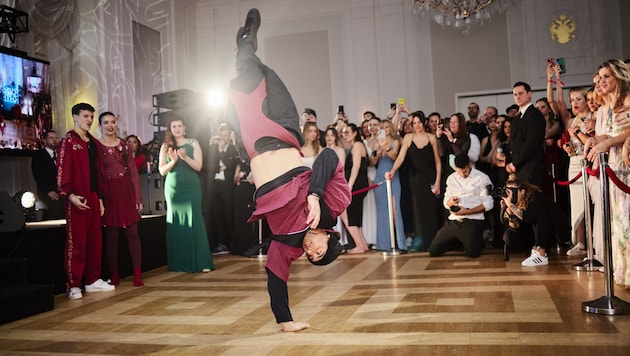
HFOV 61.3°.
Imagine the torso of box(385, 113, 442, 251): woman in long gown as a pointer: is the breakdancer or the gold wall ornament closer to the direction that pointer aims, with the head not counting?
the breakdancer

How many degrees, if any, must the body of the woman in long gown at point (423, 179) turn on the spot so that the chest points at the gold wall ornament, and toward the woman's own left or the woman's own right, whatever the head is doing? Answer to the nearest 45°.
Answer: approximately 135° to the woman's own left

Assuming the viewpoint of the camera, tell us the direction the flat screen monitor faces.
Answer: facing the viewer and to the right of the viewer

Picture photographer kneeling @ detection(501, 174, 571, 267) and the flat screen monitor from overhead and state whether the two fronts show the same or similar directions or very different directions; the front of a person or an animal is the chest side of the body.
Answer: very different directions

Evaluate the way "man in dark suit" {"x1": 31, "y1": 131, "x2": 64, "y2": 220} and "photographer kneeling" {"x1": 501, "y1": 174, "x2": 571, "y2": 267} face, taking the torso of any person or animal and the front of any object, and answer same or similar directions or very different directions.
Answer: very different directions

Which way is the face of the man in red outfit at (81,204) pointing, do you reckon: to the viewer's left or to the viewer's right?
to the viewer's right

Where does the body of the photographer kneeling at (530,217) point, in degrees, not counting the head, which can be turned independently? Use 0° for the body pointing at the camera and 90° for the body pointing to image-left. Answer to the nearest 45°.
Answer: approximately 90°

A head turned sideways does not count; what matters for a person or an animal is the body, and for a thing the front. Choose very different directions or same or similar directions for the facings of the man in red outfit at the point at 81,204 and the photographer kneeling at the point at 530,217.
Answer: very different directions

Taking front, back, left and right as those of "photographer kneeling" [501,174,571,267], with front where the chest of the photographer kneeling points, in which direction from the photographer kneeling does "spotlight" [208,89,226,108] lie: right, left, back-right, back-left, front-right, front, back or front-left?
front-right

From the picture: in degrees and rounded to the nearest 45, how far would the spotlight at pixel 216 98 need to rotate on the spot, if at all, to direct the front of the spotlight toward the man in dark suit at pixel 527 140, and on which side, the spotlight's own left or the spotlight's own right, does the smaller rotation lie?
approximately 45° to the spotlight's own left
